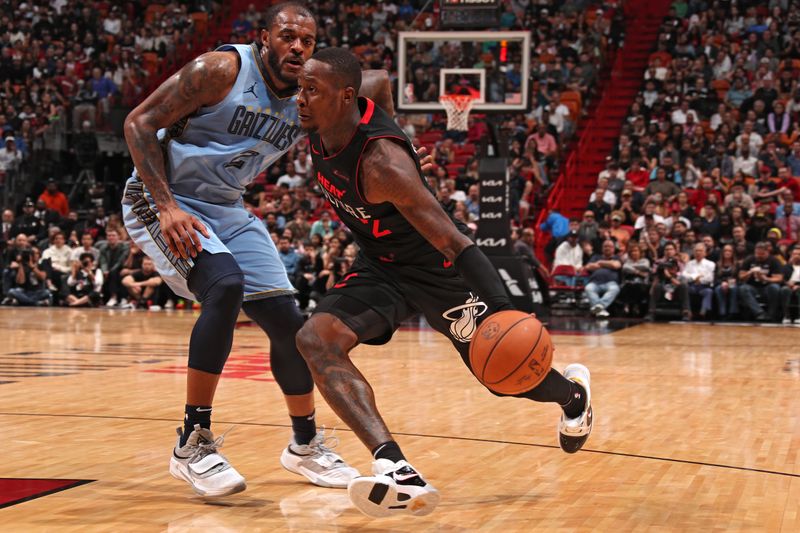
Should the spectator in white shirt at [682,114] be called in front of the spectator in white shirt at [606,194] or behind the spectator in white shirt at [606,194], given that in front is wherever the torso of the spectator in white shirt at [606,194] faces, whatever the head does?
behind

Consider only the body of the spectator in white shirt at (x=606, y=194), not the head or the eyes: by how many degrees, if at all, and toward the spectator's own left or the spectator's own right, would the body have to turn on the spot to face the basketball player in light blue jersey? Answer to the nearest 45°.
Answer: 0° — they already face them

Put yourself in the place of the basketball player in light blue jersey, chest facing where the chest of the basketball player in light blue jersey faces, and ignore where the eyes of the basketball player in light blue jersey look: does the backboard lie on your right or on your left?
on your left

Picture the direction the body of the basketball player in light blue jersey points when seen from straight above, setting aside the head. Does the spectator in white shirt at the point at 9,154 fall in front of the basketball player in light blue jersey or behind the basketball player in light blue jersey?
behind

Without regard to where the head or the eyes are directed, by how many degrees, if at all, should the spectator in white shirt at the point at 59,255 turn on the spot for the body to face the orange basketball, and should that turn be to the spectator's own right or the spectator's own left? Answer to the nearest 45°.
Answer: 0° — they already face it

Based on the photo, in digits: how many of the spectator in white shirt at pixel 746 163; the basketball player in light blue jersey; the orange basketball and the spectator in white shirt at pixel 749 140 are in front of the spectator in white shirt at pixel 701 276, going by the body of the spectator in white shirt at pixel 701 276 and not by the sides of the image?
2

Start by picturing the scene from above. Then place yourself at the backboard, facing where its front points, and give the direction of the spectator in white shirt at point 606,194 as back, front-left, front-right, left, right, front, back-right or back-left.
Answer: back-left
